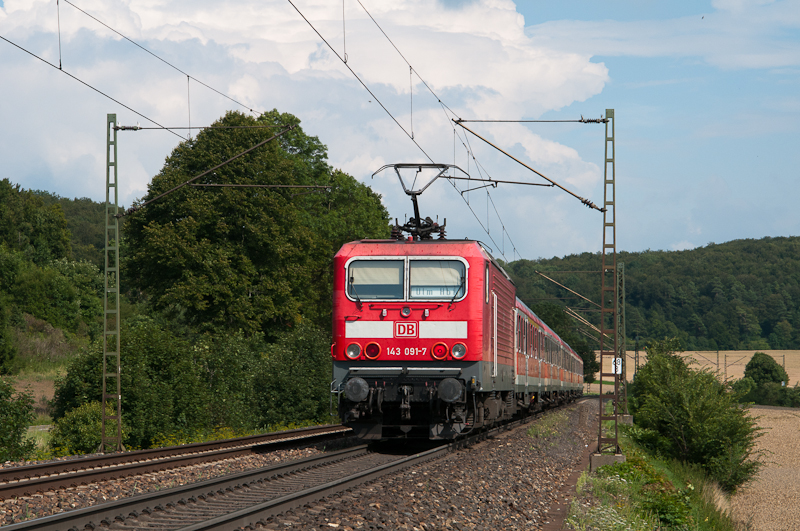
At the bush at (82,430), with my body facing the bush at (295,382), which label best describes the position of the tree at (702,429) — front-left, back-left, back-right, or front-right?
front-right

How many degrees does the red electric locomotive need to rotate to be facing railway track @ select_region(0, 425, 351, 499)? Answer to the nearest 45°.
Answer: approximately 45° to its right

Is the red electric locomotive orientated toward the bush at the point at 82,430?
no

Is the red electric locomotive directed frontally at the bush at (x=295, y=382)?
no

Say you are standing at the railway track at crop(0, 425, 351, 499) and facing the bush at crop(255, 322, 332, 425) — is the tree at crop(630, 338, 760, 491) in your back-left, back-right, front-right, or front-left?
front-right

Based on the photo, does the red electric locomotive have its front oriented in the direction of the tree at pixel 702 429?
no

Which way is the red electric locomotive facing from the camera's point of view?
toward the camera
